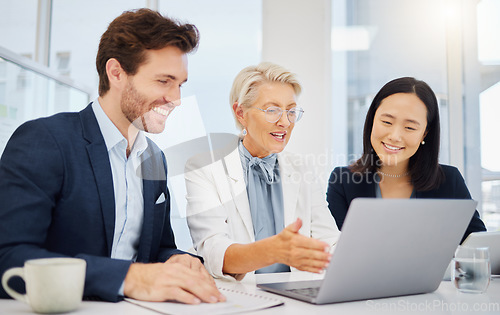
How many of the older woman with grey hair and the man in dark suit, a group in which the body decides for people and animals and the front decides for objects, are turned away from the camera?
0

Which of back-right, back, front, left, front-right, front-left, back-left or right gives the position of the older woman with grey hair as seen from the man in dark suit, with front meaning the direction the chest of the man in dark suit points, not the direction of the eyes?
left

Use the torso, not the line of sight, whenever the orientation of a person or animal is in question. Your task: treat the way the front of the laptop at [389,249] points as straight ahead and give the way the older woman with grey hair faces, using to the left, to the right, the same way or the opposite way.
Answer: the opposite way

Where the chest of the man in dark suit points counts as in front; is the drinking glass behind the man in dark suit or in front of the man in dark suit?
in front

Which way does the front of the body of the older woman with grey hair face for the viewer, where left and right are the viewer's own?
facing the viewer and to the right of the viewer

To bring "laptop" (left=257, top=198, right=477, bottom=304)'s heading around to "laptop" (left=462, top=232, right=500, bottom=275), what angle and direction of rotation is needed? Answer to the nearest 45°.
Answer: approximately 90° to its right

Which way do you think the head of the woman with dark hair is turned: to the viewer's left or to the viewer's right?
to the viewer's left

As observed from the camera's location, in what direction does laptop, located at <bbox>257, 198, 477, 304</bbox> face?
facing away from the viewer and to the left of the viewer

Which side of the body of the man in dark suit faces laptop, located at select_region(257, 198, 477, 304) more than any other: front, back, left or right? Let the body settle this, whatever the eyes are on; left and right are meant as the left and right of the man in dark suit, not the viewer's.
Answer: front

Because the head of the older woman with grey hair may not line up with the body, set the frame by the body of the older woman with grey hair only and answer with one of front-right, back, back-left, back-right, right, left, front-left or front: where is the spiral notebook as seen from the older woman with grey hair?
front-right

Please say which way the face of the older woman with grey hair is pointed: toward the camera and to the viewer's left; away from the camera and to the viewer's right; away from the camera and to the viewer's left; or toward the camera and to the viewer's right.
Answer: toward the camera and to the viewer's right

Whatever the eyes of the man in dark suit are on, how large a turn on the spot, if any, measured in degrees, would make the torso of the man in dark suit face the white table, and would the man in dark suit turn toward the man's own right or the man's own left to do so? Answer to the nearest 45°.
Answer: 0° — they already face it

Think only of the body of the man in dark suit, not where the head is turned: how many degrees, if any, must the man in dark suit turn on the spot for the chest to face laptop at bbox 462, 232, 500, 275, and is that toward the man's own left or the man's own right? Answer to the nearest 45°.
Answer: approximately 45° to the man's own left

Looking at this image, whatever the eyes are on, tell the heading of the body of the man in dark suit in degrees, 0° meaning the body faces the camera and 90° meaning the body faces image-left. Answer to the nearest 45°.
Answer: approximately 315°
